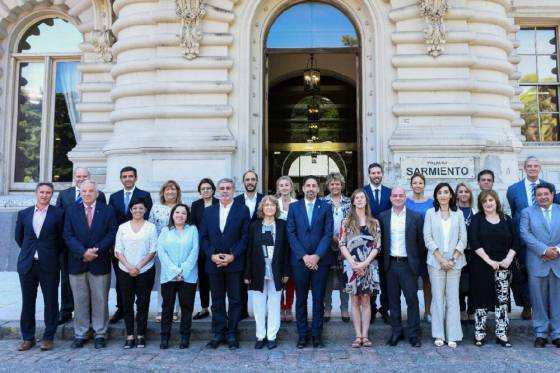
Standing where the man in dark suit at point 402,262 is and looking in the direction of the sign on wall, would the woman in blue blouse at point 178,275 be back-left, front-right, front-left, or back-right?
back-left

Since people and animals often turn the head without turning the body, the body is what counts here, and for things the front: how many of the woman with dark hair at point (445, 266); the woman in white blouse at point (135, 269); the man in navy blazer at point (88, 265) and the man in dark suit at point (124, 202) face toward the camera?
4

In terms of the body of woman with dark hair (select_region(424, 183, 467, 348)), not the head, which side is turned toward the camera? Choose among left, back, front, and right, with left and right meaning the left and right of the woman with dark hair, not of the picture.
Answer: front

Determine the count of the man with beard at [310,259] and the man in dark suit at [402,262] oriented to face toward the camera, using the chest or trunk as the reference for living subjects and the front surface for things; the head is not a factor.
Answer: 2

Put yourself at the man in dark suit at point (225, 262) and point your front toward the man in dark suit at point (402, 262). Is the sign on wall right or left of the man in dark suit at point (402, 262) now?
left

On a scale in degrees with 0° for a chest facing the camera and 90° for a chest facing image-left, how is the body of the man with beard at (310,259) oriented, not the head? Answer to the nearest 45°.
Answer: approximately 0°

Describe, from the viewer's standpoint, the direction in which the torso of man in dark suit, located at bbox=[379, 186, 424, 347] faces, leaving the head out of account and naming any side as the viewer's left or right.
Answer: facing the viewer

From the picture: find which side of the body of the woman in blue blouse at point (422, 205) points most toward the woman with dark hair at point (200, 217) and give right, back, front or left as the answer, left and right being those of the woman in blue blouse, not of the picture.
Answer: right

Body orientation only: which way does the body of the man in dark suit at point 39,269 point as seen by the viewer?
toward the camera

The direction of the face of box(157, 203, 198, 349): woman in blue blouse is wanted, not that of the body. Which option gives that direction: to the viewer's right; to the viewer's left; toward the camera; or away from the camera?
toward the camera

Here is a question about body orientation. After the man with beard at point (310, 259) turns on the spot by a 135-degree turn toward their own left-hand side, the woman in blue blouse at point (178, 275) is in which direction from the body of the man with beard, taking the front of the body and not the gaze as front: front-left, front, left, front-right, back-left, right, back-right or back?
back-left

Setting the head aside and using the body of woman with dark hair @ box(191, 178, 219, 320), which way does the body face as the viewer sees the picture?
toward the camera

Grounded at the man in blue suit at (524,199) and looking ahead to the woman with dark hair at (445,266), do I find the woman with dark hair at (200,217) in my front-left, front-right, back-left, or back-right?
front-right

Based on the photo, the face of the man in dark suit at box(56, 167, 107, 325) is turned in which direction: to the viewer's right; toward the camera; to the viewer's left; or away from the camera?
toward the camera

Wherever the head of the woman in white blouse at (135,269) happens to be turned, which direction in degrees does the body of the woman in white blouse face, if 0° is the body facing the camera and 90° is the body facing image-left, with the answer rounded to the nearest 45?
approximately 0°

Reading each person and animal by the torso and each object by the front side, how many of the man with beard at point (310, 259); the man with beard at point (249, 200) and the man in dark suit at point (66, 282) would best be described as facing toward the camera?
3

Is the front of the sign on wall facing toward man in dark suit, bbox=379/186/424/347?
yes
